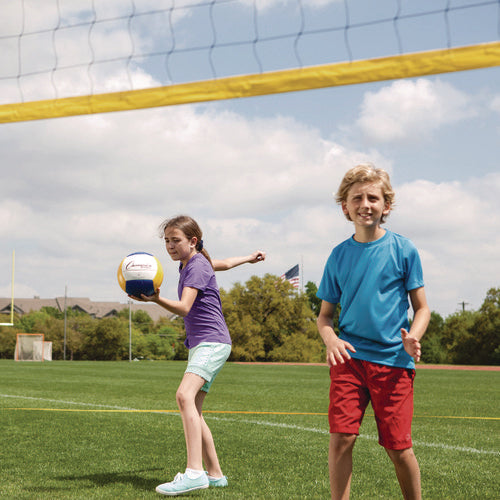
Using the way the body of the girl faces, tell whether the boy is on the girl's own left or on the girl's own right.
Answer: on the girl's own left

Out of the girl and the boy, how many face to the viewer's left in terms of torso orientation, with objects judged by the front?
1

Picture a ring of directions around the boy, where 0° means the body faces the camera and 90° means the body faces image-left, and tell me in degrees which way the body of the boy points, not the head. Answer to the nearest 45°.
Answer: approximately 0°

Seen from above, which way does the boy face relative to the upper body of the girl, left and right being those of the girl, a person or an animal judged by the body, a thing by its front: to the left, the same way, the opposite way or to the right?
to the left

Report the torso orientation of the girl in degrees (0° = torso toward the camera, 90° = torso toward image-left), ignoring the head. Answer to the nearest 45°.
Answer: approximately 90°

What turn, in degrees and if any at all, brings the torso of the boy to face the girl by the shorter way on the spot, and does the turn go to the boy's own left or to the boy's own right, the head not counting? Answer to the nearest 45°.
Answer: approximately 135° to the boy's own right
